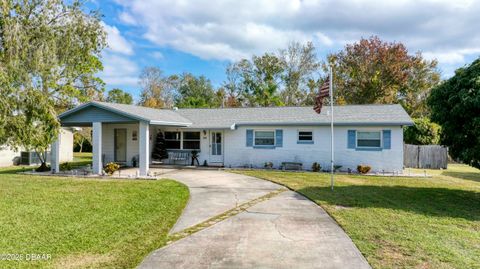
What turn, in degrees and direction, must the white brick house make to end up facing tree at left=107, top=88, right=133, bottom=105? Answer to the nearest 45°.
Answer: approximately 135° to its right

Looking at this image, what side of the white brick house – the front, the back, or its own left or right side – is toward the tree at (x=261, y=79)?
back

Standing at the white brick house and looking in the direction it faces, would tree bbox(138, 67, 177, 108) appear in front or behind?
behind

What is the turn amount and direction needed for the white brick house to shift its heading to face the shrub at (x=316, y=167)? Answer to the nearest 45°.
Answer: approximately 90° to its left

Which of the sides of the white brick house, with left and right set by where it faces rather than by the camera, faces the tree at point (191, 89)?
back

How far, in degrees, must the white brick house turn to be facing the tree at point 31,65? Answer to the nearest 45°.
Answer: approximately 45° to its right

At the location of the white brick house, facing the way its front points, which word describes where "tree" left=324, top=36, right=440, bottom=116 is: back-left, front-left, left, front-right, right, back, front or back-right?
back-left

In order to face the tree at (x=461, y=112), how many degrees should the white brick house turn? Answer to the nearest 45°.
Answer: approximately 45° to its left

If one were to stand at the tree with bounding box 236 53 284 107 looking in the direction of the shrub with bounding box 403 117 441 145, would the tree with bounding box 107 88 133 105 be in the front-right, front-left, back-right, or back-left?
back-right

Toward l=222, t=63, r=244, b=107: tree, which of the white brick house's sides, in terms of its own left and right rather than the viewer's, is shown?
back

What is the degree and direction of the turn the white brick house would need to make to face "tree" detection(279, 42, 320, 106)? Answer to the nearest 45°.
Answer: approximately 180°

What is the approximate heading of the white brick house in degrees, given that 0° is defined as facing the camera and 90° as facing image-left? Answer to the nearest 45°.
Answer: approximately 0°

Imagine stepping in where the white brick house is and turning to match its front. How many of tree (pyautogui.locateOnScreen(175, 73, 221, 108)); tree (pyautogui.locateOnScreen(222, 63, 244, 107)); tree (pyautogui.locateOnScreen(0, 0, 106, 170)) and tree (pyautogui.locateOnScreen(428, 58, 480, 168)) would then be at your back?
2

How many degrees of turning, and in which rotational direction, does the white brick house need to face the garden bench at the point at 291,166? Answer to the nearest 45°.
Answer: approximately 90° to its left

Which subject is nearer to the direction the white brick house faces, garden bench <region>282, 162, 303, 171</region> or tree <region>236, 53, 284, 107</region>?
the garden bench
